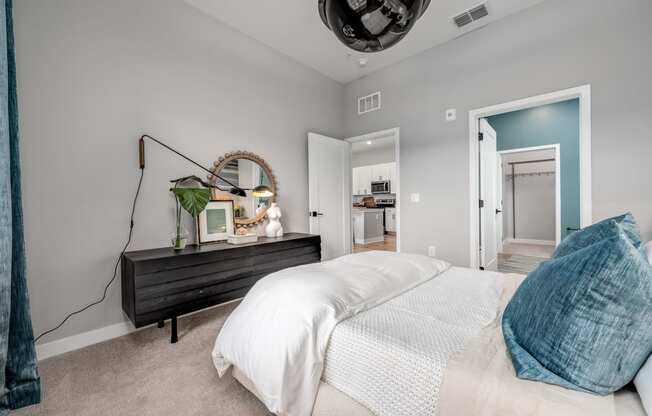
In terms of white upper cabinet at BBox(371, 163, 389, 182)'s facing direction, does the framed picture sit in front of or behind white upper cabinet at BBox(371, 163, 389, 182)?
in front

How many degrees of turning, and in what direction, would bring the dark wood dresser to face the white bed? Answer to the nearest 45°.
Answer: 0° — it already faces it

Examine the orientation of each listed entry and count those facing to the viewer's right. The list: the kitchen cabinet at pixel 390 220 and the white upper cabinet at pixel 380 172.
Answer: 0

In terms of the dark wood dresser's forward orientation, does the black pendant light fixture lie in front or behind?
in front

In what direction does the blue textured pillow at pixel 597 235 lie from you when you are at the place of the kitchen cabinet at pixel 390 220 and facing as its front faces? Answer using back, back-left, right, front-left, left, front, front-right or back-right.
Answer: front-left

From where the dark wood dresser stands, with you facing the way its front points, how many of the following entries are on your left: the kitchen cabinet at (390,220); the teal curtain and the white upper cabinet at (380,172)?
2

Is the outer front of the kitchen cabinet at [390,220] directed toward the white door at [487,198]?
no

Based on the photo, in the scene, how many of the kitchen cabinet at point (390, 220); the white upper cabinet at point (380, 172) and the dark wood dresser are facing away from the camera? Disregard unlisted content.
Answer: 0

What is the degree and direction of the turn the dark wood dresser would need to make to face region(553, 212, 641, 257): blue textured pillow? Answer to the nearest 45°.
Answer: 0° — it already faces it

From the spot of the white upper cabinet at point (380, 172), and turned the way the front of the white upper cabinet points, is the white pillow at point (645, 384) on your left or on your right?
on your left

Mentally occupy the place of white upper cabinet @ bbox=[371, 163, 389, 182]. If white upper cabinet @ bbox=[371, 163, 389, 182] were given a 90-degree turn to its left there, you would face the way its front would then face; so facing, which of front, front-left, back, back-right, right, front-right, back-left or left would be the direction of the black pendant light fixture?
front-right

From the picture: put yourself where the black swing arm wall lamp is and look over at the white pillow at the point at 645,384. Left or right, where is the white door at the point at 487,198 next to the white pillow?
left

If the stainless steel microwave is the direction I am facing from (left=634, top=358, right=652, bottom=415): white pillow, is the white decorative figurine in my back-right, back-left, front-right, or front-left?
front-left

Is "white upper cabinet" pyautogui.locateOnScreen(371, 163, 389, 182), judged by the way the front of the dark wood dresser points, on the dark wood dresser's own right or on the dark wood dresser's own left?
on the dark wood dresser's own left

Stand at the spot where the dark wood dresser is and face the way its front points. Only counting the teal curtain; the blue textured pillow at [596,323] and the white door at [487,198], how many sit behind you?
0

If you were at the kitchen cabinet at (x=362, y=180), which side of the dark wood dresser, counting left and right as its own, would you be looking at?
left

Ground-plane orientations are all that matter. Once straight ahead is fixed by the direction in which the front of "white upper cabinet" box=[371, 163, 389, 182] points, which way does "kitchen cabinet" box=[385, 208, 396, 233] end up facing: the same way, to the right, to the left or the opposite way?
the same way
